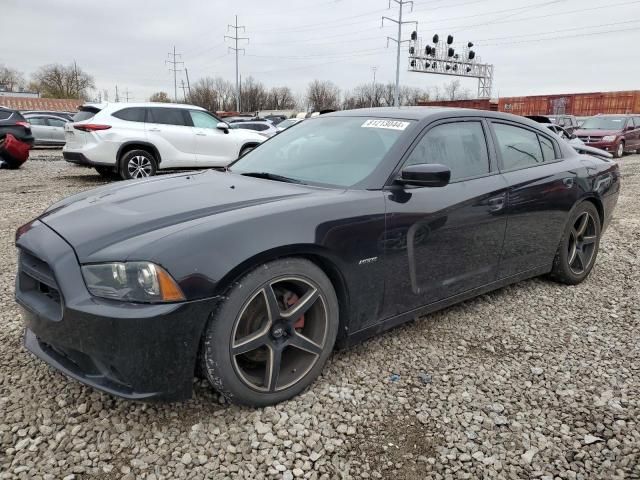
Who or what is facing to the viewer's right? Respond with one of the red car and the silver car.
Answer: the silver car

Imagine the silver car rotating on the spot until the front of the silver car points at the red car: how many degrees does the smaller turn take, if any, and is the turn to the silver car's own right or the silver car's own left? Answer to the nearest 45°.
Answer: approximately 45° to the silver car's own right

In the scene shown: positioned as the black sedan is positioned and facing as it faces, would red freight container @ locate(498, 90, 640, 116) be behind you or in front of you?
behind

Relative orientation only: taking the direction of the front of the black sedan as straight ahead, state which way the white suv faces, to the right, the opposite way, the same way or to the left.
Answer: the opposite way

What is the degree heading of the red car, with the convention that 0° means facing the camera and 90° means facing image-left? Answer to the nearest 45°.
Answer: approximately 45°

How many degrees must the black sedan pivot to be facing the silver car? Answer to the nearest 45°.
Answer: approximately 90° to its right

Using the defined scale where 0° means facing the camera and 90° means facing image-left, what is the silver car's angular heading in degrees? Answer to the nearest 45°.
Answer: approximately 270°
